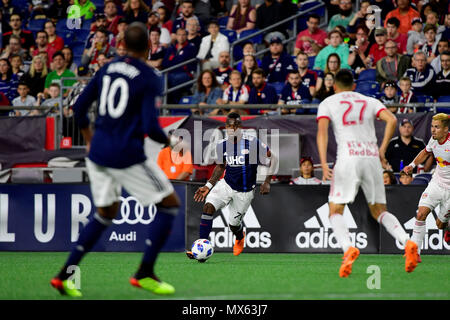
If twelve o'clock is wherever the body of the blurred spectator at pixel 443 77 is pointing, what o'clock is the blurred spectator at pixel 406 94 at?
the blurred spectator at pixel 406 94 is roughly at 2 o'clock from the blurred spectator at pixel 443 77.

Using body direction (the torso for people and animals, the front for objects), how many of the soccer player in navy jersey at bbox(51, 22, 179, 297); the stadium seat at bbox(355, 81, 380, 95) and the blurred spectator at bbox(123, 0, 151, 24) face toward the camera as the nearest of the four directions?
2

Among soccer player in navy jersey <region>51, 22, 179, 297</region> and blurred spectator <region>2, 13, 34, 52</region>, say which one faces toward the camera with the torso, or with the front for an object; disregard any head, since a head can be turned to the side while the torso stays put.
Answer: the blurred spectator

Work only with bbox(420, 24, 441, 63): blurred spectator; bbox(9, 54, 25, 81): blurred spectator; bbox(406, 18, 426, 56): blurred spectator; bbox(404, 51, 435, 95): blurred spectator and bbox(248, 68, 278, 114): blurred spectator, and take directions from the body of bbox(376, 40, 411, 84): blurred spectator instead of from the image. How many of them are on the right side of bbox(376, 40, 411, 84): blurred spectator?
2

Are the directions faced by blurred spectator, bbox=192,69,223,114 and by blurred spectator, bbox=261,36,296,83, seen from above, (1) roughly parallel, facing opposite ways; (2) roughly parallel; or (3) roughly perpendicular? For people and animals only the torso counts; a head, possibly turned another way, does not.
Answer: roughly parallel

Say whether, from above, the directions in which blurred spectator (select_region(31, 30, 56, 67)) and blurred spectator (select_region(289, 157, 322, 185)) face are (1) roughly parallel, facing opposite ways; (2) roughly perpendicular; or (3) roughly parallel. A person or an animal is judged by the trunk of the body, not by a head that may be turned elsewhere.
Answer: roughly parallel

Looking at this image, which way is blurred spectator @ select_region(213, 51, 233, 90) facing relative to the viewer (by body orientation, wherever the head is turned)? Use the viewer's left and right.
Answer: facing the viewer

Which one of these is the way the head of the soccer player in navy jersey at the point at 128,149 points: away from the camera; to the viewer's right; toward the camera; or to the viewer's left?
away from the camera

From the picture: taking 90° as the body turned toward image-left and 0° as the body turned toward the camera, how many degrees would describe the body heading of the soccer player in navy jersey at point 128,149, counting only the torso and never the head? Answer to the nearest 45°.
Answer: approximately 225°

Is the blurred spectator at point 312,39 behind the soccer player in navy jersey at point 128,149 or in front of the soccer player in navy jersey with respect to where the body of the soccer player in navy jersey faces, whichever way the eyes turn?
in front

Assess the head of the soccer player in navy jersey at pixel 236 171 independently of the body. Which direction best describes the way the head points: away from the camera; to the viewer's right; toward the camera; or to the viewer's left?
toward the camera

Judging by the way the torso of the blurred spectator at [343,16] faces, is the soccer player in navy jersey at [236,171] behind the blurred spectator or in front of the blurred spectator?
in front

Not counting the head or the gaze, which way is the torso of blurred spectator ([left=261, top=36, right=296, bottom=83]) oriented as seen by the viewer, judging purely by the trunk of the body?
toward the camera

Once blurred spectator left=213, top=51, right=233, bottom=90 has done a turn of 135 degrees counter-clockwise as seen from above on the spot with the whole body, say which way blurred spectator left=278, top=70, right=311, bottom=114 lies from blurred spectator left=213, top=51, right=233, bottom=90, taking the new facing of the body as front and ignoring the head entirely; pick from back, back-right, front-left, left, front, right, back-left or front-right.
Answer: right

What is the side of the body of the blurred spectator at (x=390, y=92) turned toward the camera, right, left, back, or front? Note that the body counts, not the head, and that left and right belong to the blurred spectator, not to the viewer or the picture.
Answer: front

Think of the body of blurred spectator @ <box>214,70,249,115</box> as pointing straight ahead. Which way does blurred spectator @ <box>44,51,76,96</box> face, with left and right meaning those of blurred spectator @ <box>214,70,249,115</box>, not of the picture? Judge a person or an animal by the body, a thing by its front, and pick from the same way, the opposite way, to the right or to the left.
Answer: the same way

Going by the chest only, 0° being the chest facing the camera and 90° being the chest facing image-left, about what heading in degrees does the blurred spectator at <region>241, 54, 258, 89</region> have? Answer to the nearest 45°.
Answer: approximately 0°

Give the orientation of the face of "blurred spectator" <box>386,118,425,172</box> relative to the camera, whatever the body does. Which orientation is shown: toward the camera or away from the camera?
toward the camera

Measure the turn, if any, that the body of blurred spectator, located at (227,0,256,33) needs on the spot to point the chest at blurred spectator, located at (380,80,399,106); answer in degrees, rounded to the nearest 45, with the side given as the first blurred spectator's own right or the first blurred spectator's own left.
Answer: approximately 45° to the first blurred spectator's own left

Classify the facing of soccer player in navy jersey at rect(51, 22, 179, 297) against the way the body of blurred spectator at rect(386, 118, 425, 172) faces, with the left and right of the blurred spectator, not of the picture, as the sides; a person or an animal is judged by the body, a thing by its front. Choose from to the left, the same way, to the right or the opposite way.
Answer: the opposite way
